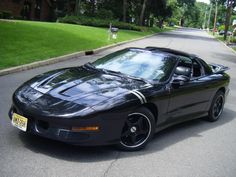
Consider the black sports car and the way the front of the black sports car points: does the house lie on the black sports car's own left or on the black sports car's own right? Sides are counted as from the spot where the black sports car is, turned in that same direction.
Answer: on the black sports car's own right

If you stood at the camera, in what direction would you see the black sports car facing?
facing the viewer and to the left of the viewer
